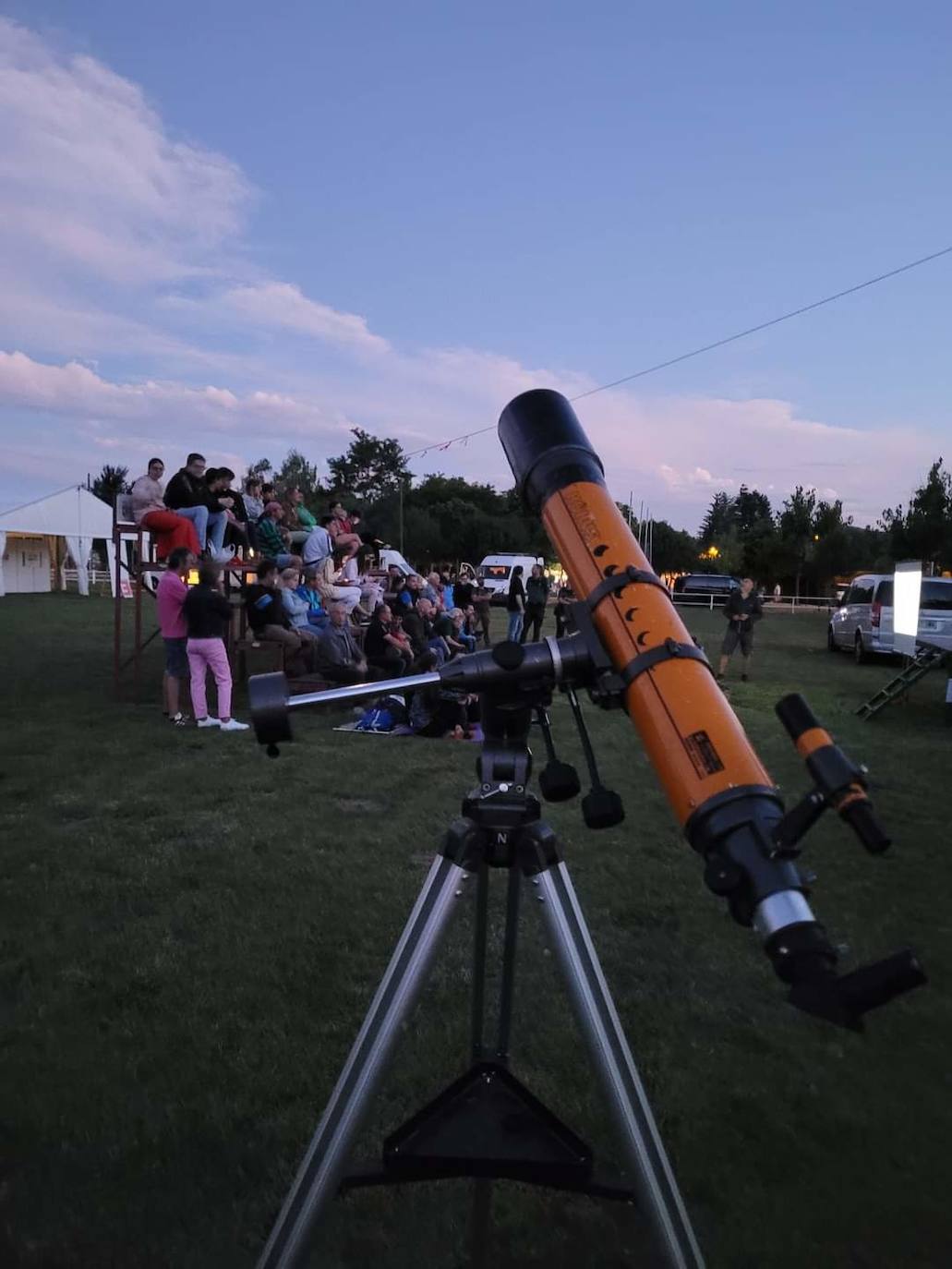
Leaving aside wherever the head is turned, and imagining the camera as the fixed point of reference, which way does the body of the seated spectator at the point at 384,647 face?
to the viewer's right

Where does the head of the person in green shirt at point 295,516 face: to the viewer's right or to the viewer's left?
to the viewer's right

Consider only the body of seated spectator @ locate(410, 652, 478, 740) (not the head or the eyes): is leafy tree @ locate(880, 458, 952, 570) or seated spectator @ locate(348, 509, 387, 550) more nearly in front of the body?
the leafy tree

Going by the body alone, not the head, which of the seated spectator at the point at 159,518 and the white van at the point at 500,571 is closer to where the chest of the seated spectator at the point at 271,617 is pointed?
the white van

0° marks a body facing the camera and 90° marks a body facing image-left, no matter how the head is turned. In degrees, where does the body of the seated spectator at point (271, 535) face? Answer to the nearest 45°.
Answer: approximately 270°

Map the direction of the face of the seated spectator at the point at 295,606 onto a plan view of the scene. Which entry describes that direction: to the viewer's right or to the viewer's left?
to the viewer's right

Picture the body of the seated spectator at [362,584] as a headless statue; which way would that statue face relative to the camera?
to the viewer's right

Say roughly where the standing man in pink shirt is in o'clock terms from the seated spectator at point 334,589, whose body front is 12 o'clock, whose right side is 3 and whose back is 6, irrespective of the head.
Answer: The standing man in pink shirt is roughly at 4 o'clock from the seated spectator.

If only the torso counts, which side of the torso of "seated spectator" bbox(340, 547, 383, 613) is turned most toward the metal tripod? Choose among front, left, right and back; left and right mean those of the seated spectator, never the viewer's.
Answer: right

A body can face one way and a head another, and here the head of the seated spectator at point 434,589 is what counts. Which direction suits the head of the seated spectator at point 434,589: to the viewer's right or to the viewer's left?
to the viewer's right

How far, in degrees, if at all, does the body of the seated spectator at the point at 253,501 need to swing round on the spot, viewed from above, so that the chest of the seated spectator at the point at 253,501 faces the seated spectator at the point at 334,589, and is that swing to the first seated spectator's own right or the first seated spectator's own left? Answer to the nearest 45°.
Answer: approximately 45° to the first seated spectator's own right

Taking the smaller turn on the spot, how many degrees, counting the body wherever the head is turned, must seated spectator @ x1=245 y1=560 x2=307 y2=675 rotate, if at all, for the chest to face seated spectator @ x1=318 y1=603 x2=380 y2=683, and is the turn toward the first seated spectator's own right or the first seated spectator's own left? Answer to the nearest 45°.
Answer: approximately 45° to the first seated spectator's own right
